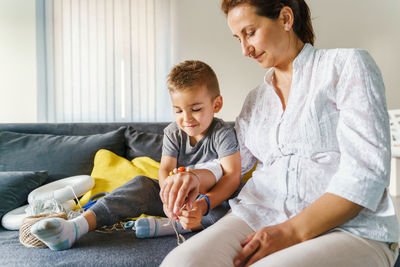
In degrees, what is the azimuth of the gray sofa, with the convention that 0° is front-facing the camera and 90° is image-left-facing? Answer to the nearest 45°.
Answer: approximately 0°

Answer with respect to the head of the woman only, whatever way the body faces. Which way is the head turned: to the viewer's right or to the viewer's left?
to the viewer's left

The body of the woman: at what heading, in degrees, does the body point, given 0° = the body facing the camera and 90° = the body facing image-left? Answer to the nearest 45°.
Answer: approximately 45°

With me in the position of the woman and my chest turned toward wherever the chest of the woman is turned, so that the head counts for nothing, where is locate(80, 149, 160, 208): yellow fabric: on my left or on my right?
on my right

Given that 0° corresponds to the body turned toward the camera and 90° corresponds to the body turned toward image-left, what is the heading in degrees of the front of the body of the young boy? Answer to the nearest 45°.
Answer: approximately 45°
